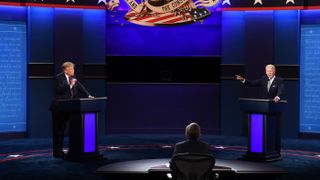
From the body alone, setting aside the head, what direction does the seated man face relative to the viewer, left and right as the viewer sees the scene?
facing away from the viewer

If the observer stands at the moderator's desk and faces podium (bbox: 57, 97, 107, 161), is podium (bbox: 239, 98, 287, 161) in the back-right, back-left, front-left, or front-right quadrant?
front-right

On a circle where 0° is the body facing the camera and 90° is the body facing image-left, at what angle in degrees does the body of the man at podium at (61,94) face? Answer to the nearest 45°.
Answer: approximately 315°

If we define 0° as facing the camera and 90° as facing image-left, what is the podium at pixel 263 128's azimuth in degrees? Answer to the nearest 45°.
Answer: approximately 45°

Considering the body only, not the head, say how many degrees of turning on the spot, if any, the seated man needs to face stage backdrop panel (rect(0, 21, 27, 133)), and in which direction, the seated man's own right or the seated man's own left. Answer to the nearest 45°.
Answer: approximately 45° to the seated man's own left

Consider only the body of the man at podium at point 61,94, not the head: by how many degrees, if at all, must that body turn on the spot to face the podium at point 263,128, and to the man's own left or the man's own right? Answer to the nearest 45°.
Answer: approximately 45° to the man's own left

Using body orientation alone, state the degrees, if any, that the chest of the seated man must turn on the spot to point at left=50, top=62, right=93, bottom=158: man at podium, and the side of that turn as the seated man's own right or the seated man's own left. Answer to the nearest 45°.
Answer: approximately 45° to the seated man's own left

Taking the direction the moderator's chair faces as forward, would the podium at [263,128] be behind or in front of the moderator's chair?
in front

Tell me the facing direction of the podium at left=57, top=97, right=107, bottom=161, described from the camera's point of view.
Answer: facing the viewer and to the right of the viewer

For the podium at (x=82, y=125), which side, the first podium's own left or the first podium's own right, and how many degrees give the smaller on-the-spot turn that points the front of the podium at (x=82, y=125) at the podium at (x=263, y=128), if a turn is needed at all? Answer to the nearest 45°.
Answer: approximately 45° to the first podium's own left

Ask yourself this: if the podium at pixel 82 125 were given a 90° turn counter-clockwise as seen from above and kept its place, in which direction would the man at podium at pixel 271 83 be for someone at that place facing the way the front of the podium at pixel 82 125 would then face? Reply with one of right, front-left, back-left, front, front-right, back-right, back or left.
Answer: front-right

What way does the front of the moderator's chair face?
away from the camera

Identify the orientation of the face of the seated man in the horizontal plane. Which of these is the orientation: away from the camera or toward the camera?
away from the camera

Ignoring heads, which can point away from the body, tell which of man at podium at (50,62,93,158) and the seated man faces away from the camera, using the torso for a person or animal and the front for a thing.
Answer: the seated man
